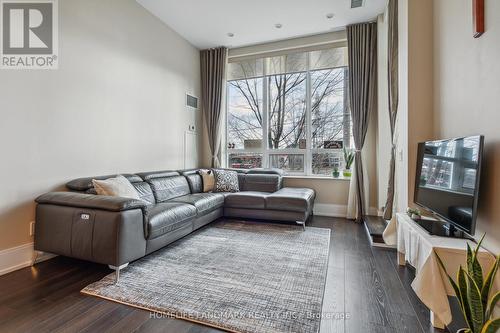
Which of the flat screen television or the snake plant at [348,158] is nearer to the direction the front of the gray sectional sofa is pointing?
the flat screen television

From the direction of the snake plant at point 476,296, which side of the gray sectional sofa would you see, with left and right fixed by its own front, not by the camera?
front

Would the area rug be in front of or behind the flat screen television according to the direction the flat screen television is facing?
in front

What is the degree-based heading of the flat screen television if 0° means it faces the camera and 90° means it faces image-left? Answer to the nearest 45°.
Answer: approximately 45°

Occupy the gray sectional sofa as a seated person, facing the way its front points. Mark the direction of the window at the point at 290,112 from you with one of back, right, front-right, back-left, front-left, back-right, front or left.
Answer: left

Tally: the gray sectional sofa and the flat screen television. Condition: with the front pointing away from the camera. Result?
0

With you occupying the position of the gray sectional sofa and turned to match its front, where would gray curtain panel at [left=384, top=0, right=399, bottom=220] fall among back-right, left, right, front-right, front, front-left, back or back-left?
front-left

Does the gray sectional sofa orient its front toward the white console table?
yes

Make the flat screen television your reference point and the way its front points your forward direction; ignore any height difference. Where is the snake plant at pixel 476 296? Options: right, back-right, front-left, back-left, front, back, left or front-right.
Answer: front-left

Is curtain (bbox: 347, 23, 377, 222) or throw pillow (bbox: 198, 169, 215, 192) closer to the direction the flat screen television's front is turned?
the throw pillow

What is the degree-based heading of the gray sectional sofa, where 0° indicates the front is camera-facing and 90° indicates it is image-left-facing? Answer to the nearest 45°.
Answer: approximately 315°
